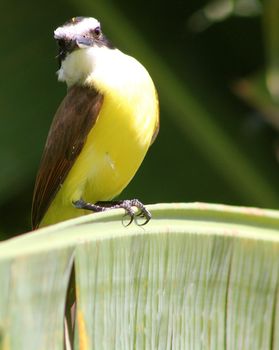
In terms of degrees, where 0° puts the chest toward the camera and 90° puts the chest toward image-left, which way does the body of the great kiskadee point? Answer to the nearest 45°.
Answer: approximately 315°
